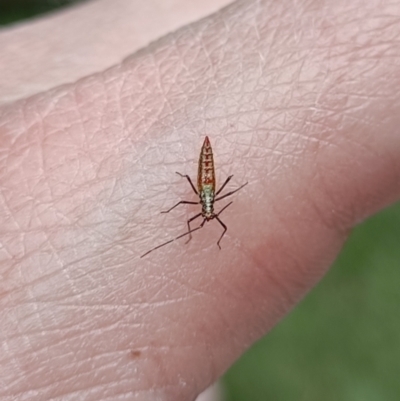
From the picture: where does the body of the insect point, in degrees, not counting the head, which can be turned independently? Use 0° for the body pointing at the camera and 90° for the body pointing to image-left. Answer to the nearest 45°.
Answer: approximately 0°
